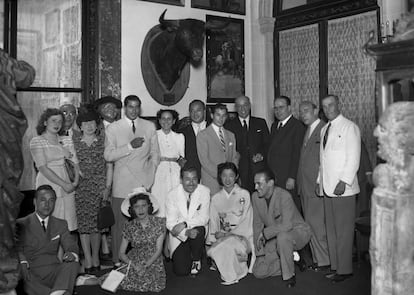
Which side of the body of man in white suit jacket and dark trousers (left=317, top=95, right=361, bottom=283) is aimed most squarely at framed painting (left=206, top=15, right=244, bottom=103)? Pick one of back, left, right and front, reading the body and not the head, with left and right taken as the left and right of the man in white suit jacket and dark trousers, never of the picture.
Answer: right

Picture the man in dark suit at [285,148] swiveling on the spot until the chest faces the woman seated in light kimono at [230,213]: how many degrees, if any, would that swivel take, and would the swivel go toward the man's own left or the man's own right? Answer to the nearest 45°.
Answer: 0° — they already face them

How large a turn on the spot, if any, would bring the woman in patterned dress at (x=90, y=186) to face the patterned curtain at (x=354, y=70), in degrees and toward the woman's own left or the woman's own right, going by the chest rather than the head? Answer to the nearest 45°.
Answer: approximately 90° to the woman's own left

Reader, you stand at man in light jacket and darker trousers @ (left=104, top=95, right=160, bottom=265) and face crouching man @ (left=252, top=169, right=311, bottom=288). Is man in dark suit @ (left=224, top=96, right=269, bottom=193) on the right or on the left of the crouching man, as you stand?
left

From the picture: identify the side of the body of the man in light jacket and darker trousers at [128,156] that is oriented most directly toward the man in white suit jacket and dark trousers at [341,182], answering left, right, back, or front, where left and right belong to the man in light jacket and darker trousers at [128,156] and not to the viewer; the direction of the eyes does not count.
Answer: left

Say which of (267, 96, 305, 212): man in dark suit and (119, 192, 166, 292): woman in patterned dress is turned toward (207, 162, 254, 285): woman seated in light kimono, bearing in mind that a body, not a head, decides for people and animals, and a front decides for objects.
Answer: the man in dark suit

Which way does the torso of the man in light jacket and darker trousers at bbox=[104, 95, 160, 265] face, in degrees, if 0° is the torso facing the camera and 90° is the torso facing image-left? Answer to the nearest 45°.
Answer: approximately 0°

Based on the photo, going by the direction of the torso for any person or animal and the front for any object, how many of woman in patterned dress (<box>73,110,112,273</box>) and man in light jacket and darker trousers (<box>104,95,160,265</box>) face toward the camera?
2
